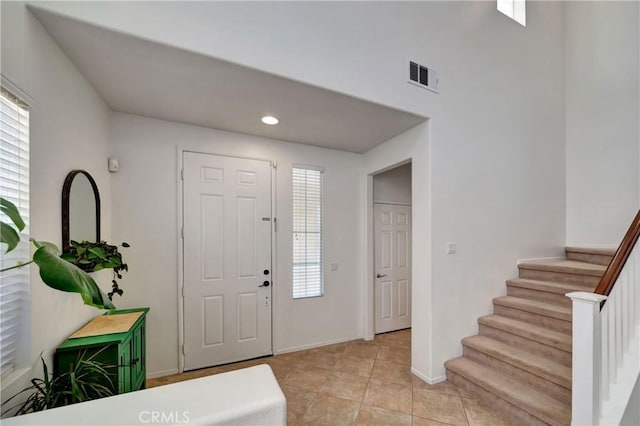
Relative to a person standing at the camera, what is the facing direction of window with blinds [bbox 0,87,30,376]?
facing to the right of the viewer

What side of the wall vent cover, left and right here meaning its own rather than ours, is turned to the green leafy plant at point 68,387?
front

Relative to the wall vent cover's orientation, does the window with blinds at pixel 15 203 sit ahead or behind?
ahead
